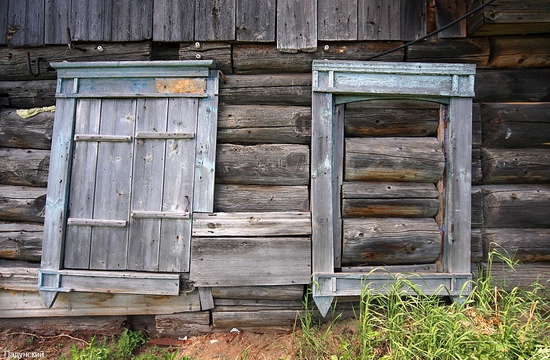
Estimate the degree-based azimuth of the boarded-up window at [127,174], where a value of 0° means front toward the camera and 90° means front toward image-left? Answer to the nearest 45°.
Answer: approximately 0°
